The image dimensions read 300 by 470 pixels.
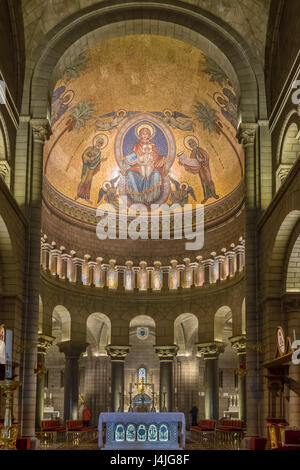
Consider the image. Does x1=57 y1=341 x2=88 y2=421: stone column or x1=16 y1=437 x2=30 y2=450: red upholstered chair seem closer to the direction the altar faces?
the red upholstered chair

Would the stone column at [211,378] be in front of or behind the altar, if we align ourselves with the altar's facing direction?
behind

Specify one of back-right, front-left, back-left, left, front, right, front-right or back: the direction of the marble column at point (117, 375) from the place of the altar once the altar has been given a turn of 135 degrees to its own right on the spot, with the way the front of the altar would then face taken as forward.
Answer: front-right

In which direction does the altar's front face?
toward the camera

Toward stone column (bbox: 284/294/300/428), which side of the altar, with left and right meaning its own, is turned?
left

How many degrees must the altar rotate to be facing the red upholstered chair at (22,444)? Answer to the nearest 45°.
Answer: approximately 45° to its right
